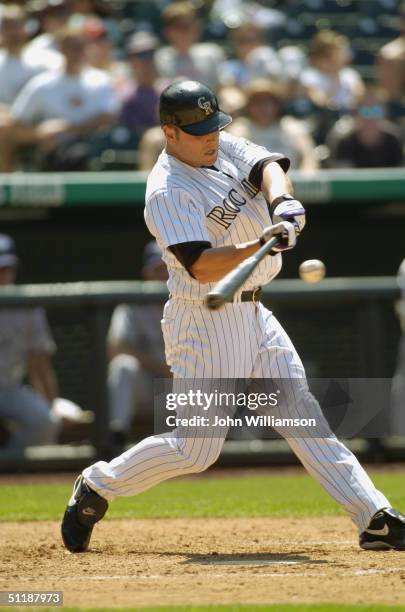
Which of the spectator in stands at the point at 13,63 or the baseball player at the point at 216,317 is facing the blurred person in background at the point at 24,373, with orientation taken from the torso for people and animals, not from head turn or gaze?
the spectator in stands

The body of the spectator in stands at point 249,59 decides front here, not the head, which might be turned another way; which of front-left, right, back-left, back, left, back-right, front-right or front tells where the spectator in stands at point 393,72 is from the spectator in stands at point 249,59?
left

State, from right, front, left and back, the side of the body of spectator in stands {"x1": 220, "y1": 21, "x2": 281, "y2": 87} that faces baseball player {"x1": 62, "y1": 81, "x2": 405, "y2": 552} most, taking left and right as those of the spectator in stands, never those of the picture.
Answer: front

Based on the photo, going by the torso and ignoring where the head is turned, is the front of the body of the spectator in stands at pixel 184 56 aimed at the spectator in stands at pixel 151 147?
yes

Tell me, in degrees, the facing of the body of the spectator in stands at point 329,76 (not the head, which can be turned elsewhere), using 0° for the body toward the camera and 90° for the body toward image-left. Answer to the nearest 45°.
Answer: approximately 0°

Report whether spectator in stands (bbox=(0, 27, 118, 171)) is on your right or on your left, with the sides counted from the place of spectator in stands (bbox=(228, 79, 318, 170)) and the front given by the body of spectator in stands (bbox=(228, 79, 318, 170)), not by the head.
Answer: on your right

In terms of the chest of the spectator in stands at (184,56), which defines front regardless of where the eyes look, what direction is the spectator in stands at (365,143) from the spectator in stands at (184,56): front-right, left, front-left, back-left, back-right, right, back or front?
front-left

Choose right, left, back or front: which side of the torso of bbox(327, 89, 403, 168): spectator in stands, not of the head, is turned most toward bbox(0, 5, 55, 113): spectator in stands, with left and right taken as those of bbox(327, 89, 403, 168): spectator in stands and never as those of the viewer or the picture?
right

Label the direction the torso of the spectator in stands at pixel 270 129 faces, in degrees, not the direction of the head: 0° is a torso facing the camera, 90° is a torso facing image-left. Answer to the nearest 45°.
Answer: approximately 0°
